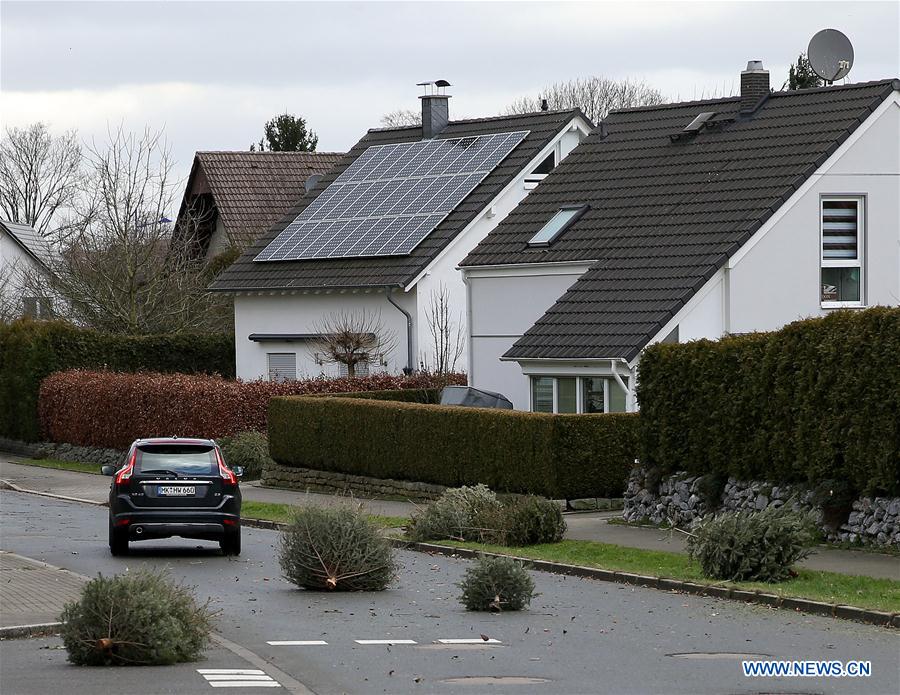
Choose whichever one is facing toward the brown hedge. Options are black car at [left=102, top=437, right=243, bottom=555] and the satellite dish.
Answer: the black car

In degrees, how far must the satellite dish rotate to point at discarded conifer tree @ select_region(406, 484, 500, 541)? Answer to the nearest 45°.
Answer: approximately 45° to its right

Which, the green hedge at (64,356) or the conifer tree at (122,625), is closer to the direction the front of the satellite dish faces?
the conifer tree

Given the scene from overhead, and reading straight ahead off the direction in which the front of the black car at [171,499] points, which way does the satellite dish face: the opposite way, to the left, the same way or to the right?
the opposite way

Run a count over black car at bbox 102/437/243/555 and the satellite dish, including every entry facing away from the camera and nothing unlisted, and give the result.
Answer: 1

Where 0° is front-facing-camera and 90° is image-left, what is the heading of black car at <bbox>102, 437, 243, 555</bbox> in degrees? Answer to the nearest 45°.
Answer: approximately 180°

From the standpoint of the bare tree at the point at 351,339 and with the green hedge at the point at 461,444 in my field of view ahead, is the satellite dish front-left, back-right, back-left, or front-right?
front-left

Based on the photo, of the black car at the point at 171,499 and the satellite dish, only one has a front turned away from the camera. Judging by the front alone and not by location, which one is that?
the black car

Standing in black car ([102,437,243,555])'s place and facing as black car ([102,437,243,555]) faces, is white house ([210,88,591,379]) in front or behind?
in front

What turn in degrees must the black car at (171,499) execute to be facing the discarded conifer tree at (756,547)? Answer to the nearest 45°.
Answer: approximately 135° to its right

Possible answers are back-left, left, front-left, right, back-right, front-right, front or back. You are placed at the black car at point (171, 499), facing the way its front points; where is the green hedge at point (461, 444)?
front-right

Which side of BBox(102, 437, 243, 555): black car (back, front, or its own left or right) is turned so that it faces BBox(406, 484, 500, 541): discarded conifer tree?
right

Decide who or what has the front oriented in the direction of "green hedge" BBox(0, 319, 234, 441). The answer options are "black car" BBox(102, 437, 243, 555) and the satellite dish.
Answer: the black car

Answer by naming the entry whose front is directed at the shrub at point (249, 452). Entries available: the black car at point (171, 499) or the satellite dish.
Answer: the black car

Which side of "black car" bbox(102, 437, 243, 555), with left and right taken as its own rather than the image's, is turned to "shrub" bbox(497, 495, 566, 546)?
right

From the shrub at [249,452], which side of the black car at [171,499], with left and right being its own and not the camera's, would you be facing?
front
